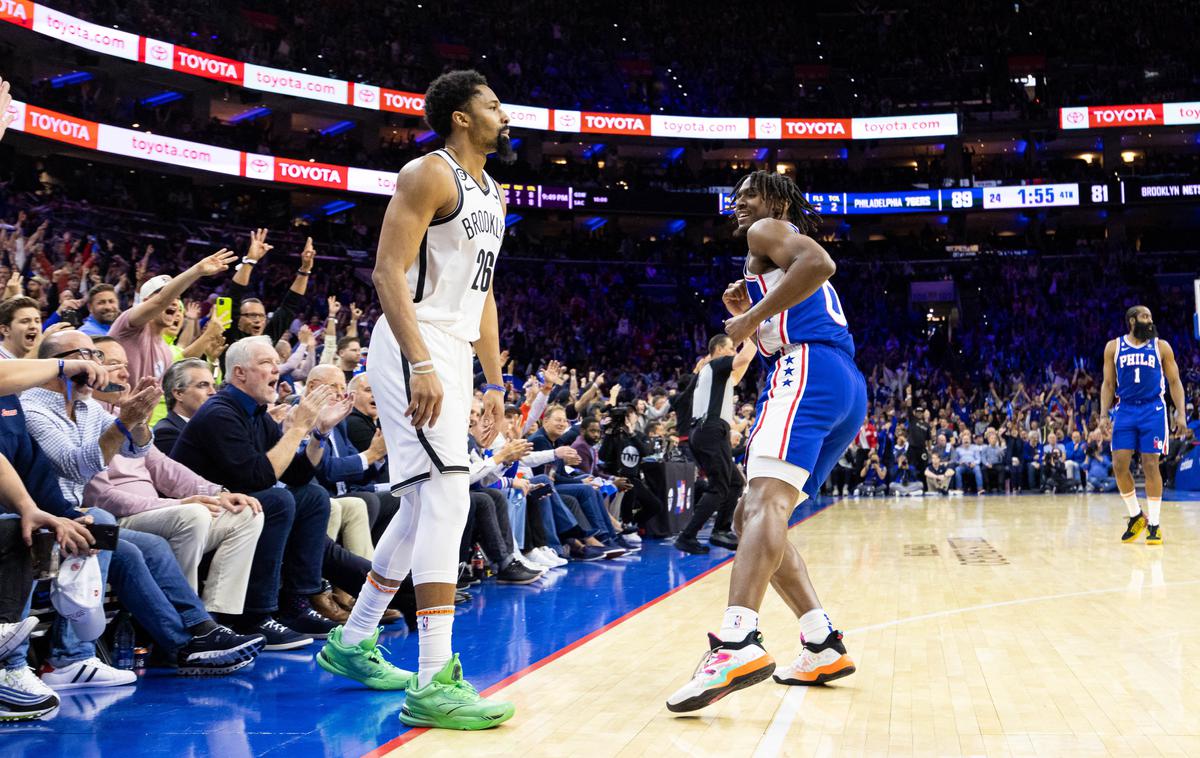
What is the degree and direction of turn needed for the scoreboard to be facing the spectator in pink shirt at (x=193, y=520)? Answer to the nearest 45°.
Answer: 0° — it already faces them

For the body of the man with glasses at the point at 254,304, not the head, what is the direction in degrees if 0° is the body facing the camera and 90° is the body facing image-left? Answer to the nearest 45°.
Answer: approximately 315°

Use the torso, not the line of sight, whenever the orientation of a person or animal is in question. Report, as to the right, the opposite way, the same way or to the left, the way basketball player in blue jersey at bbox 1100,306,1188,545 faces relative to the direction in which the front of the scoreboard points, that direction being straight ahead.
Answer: the same way

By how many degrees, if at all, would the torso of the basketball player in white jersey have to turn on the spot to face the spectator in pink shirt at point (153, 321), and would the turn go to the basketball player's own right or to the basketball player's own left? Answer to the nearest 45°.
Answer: approximately 180°

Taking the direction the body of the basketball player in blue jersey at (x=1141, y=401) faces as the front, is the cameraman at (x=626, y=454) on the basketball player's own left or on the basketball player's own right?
on the basketball player's own right

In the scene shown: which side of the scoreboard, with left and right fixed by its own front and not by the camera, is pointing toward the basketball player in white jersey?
front

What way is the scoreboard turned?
toward the camera

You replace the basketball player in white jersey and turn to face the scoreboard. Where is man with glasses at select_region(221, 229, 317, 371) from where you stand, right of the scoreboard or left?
left

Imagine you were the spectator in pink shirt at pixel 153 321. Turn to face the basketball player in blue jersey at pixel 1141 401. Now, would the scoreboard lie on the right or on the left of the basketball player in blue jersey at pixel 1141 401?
left

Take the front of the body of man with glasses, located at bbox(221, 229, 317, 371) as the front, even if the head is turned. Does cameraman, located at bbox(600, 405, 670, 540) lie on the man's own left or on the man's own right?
on the man's own left

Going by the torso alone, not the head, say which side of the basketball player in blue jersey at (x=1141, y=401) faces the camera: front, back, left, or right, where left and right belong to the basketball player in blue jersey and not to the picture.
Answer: front

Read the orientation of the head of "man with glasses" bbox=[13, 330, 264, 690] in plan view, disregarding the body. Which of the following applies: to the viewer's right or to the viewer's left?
to the viewer's right

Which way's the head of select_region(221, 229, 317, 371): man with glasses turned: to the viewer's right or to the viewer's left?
to the viewer's right

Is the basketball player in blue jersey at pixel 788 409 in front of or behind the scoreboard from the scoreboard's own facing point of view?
in front

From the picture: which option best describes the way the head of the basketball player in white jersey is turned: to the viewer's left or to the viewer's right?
to the viewer's right
